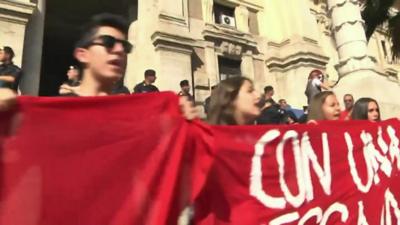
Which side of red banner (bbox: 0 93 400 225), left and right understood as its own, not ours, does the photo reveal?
front

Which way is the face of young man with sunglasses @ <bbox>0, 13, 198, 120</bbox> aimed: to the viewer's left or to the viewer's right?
to the viewer's right

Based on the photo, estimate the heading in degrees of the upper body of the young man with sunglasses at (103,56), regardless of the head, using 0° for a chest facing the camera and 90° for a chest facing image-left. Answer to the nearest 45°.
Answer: approximately 315°
